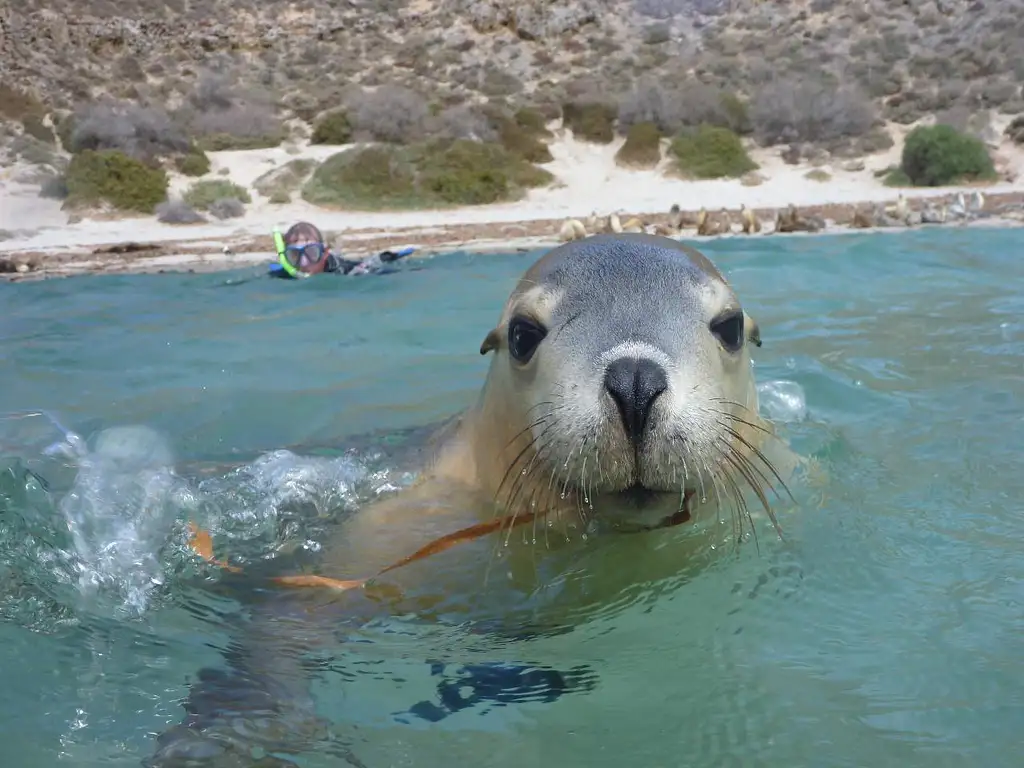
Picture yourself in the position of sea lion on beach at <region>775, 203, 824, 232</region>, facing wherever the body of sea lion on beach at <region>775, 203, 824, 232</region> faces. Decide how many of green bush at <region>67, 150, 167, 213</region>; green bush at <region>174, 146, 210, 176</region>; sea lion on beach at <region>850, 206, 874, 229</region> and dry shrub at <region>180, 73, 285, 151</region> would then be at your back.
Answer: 1

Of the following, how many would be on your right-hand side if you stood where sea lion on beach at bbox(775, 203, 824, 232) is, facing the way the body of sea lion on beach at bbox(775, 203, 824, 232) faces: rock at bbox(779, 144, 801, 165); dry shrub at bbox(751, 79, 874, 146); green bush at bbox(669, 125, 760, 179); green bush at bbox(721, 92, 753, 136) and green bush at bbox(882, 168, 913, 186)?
5

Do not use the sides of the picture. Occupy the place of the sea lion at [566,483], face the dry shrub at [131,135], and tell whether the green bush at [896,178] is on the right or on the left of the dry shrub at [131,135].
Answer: right

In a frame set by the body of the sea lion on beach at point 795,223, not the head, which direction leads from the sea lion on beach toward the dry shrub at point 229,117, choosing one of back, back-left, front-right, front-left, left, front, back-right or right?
front-right

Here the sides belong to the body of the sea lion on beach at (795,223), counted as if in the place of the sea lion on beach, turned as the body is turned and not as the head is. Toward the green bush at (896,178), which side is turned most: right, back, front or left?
right

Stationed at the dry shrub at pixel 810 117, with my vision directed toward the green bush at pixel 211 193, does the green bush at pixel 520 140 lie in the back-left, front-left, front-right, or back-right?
front-right

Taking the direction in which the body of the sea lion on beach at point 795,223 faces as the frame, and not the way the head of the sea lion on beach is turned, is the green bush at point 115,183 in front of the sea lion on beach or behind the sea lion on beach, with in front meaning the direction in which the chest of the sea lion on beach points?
in front

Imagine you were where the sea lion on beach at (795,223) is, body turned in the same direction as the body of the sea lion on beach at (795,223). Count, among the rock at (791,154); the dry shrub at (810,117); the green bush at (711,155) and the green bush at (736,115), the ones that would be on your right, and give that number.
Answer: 4

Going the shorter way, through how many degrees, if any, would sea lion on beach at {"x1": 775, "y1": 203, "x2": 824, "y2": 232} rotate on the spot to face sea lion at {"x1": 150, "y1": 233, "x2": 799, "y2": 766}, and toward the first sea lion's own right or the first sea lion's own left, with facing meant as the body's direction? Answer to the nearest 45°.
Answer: approximately 90° to the first sea lion's own left

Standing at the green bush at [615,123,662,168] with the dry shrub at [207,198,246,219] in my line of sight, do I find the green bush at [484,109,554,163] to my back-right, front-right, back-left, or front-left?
front-right

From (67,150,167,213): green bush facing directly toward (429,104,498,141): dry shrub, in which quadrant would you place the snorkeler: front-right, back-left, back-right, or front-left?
back-right

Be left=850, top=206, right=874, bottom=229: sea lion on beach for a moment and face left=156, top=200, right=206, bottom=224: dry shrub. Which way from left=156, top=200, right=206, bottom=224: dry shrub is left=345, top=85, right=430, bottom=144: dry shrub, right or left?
right

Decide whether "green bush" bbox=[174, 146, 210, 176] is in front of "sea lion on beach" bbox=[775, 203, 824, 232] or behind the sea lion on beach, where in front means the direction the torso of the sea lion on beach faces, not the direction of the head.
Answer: in front

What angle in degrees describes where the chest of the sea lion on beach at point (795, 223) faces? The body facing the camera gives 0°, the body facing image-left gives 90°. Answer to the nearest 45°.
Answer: approximately 90°

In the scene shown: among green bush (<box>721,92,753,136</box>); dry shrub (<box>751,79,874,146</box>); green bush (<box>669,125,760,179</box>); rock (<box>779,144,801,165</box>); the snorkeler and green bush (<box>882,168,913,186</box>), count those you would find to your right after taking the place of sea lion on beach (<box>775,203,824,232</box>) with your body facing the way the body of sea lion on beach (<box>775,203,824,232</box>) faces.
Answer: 5

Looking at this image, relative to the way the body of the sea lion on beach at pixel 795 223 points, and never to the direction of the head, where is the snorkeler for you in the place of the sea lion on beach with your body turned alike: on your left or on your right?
on your left
